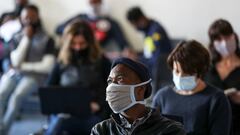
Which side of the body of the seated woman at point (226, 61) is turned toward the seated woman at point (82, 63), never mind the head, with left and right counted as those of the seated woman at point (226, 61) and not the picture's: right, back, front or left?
right

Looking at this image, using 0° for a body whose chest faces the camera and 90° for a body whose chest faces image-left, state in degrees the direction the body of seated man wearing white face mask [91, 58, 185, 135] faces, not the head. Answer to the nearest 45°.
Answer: approximately 45°

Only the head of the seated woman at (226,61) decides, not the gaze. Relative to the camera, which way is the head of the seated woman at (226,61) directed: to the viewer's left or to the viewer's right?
to the viewer's left

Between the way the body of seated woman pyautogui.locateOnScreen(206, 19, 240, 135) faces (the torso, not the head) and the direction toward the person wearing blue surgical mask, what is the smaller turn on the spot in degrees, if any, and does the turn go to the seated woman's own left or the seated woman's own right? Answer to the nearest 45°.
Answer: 0° — they already face them

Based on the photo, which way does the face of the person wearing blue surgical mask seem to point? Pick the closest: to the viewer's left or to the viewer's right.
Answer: to the viewer's left

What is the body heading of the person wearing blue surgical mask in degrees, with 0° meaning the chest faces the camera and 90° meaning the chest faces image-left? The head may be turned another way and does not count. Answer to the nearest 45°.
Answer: approximately 45°
